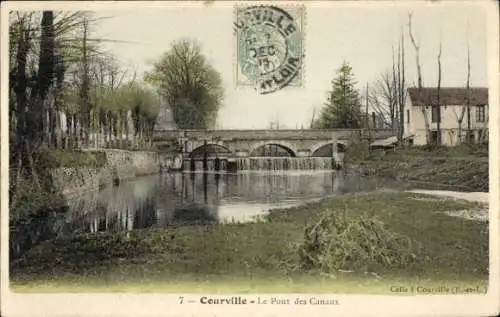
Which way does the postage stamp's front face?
toward the camera
